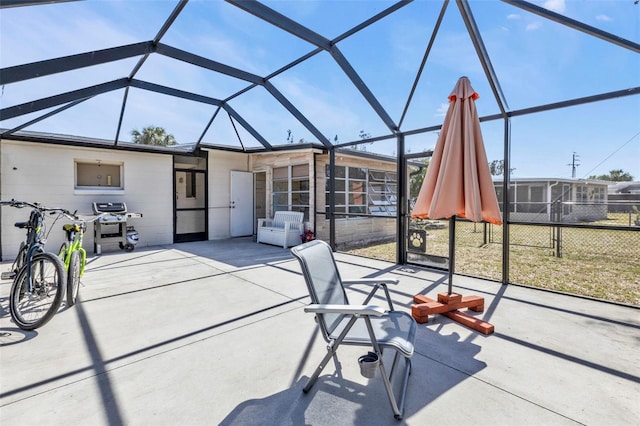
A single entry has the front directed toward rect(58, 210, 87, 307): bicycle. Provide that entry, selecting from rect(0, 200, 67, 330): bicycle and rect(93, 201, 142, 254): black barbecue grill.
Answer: the black barbecue grill

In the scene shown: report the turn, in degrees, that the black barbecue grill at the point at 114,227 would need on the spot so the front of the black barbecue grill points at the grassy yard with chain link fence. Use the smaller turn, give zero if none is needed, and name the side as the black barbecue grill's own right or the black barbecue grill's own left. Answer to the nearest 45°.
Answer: approximately 45° to the black barbecue grill's own left

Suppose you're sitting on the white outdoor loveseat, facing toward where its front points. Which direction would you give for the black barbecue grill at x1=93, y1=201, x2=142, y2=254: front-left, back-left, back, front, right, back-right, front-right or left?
front-right

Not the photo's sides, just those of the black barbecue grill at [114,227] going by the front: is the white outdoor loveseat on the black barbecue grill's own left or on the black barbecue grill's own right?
on the black barbecue grill's own left

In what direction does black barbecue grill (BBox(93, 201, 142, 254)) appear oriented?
toward the camera

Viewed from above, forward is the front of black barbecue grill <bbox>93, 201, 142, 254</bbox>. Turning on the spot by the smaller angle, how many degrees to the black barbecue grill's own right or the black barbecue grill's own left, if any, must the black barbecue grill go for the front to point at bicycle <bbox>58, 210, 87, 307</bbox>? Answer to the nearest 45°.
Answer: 0° — it already faces it

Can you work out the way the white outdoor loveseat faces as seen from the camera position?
facing the viewer and to the left of the viewer

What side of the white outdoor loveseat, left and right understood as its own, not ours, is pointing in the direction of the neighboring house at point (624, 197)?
left
